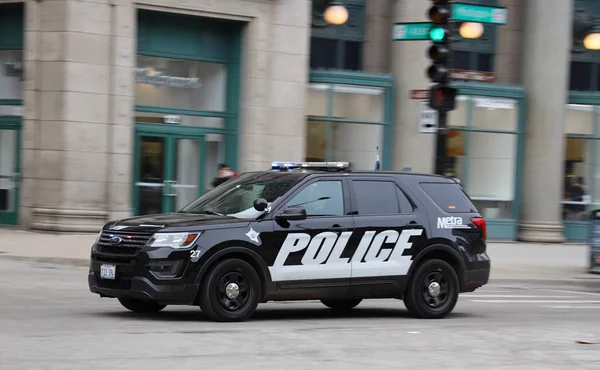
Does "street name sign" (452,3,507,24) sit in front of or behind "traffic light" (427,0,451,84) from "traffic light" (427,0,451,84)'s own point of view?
behind

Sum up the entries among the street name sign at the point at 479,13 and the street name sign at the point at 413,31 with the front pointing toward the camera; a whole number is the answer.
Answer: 2

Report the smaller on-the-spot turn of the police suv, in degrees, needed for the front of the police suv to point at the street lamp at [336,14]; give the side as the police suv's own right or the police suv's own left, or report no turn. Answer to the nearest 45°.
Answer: approximately 135° to the police suv's own right

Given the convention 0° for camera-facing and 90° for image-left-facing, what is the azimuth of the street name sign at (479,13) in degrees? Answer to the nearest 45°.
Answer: approximately 0°

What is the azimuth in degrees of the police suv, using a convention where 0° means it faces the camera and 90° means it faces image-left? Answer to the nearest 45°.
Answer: approximately 45°

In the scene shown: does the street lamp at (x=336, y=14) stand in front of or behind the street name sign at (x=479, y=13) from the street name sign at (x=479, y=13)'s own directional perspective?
behind

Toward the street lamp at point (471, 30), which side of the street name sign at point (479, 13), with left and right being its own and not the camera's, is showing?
back
